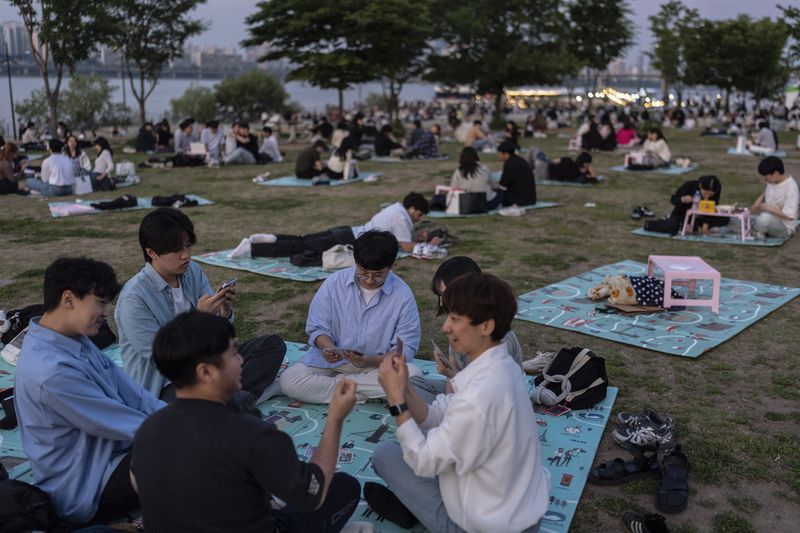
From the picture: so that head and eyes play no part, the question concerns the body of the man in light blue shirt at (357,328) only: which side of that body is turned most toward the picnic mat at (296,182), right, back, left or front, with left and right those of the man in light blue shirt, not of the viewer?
back

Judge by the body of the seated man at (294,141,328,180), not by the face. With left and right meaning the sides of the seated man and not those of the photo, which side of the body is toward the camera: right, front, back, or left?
right

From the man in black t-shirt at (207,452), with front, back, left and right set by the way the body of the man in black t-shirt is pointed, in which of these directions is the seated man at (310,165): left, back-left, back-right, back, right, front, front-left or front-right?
front-left

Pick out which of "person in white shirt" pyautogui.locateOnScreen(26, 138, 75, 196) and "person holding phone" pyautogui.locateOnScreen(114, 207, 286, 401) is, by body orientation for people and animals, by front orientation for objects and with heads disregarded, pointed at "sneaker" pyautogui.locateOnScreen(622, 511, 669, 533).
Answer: the person holding phone

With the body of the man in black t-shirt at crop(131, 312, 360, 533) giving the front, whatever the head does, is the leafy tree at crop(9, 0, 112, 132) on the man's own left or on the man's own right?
on the man's own left

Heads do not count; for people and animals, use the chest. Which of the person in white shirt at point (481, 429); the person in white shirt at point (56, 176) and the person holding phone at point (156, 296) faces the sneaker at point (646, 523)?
the person holding phone

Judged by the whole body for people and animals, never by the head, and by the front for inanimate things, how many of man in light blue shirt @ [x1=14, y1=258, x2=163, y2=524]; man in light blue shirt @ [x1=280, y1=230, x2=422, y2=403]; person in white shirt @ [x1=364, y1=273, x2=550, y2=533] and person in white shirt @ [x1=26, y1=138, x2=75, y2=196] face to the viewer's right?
1
